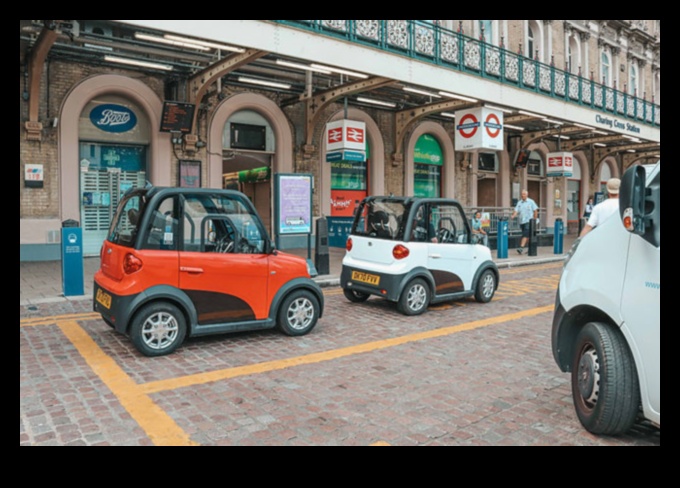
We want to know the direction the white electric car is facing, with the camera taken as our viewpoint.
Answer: facing away from the viewer and to the right of the viewer

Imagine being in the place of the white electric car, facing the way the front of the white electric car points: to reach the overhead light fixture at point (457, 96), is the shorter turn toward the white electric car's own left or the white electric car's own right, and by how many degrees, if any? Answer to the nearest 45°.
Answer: approximately 45° to the white electric car's own left

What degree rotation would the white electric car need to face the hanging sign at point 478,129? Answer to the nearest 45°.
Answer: approximately 45° to its left

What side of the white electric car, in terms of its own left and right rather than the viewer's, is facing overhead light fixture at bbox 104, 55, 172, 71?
left

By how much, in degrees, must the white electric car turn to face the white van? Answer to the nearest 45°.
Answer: approximately 135° to its right
